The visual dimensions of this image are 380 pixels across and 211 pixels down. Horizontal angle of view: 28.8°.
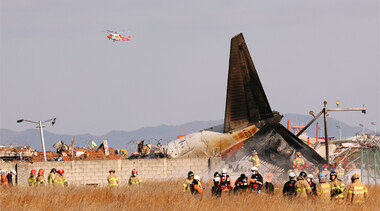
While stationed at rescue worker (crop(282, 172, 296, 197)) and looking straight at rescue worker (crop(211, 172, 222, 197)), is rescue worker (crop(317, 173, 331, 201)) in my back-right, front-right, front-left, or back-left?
back-left

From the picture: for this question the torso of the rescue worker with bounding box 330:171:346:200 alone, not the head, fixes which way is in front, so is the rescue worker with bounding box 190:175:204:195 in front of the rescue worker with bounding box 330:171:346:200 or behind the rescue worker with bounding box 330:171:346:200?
in front

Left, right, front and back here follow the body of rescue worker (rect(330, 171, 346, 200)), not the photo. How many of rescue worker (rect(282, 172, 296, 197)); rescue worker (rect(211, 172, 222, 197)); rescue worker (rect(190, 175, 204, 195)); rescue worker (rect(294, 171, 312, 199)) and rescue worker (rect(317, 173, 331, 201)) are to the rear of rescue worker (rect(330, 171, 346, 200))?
0

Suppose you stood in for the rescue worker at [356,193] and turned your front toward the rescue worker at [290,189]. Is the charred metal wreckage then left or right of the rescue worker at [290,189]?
right

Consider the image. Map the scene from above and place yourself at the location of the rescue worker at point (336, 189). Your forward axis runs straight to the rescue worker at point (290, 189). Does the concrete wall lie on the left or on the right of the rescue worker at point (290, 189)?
right

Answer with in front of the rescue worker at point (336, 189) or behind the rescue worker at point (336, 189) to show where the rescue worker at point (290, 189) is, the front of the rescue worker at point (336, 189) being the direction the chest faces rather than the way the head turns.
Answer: in front

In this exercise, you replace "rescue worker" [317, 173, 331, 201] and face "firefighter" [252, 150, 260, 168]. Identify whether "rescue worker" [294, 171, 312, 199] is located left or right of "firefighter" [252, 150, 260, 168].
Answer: left
